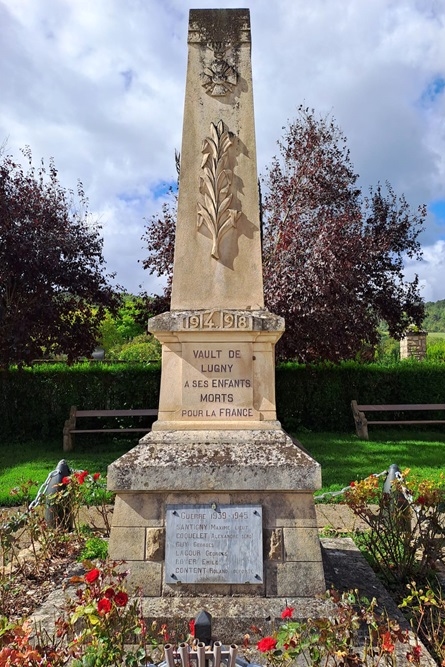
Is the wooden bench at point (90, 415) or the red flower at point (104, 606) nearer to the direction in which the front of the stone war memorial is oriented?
the red flower

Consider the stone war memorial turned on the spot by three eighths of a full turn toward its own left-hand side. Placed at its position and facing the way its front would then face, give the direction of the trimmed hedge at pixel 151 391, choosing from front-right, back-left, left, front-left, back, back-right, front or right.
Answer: front-left

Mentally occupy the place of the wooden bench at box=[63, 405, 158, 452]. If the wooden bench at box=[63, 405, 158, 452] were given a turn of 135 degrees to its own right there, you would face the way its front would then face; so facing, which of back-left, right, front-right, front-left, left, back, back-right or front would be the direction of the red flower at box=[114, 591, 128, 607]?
back-left

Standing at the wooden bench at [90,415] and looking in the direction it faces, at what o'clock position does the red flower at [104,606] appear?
The red flower is roughly at 12 o'clock from the wooden bench.

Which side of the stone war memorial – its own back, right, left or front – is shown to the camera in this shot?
front

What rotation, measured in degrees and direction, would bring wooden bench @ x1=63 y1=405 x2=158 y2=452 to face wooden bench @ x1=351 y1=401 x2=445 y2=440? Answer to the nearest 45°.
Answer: approximately 90° to its left

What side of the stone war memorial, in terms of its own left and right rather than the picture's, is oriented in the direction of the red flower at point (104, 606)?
front

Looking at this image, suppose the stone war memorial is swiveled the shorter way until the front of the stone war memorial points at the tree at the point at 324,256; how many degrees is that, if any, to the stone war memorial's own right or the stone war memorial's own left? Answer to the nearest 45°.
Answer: approximately 180°

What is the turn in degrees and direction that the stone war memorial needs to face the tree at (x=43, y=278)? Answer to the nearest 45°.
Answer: approximately 135° to its right

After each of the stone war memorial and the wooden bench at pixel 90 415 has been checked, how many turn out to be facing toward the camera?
2

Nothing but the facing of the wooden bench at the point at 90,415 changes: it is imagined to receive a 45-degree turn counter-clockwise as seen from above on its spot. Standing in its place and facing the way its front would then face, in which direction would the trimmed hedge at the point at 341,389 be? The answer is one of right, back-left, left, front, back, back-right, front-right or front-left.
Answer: front-left

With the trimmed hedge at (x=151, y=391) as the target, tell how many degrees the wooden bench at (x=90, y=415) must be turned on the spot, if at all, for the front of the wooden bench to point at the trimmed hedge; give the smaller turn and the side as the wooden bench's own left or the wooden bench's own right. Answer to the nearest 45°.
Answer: approximately 135° to the wooden bench's own left

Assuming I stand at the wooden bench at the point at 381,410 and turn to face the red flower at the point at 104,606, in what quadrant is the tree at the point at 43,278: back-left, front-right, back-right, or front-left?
front-right

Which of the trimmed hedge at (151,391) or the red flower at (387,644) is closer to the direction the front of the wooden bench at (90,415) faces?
the red flower

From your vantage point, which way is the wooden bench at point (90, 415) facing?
toward the camera
